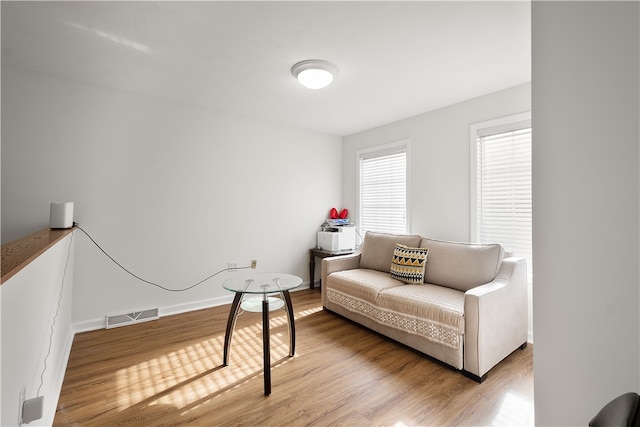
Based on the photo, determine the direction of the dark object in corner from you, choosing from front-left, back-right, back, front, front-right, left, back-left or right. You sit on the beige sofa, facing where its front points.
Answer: front-left

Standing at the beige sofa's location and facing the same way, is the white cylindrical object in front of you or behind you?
in front

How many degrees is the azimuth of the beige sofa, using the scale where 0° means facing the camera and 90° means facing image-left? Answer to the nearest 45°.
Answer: approximately 45°

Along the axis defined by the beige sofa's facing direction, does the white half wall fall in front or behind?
in front

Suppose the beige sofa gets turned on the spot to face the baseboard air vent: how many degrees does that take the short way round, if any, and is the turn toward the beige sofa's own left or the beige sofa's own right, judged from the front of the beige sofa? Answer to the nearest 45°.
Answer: approximately 45° to the beige sofa's own right

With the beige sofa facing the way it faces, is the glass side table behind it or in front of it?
in front

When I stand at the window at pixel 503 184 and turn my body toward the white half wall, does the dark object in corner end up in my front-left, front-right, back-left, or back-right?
front-left
